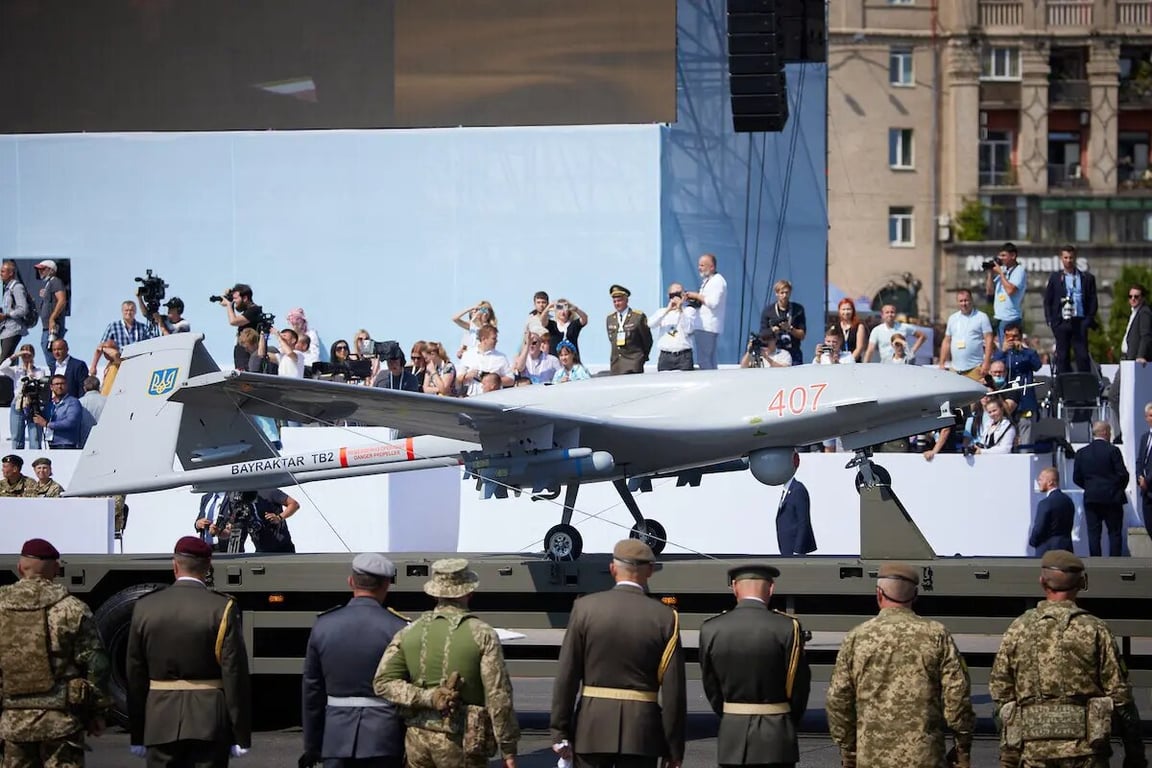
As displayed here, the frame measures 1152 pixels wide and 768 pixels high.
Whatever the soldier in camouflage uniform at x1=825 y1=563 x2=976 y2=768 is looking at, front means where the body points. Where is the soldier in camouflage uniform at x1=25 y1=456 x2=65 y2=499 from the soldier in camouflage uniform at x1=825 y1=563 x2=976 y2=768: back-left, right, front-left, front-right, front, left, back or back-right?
front-left

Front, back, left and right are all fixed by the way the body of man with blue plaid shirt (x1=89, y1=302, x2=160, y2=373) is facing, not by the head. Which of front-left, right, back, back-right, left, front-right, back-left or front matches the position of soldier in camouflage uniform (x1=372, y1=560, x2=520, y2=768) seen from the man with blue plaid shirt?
front

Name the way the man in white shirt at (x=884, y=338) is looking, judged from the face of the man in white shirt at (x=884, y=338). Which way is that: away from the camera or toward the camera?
toward the camera

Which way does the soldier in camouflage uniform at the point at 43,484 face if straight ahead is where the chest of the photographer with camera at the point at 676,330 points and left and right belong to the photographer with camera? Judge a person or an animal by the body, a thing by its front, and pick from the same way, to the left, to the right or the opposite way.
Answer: the same way

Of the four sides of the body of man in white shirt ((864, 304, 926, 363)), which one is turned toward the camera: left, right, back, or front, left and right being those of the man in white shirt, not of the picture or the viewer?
front

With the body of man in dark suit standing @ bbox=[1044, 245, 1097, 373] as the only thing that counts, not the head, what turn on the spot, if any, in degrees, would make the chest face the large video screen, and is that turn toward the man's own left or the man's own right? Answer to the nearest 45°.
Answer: approximately 90° to the man's own right

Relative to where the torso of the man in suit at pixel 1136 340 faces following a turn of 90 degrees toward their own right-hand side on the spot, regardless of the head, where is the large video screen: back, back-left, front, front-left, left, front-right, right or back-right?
front-left

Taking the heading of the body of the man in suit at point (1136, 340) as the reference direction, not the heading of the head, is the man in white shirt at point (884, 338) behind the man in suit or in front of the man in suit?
in front

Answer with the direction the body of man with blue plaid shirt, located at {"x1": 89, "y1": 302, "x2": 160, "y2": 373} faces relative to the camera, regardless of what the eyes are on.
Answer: toward the camera

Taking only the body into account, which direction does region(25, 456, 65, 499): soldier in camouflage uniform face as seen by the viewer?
toward the camera

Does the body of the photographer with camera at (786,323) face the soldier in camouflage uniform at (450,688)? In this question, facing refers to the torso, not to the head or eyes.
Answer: yes

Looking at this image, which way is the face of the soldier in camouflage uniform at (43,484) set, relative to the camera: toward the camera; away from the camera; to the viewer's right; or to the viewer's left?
toward the camera

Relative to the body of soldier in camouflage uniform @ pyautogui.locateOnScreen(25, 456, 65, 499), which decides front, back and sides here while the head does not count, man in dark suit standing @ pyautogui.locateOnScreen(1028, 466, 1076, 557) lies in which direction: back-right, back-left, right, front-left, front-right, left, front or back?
front-left

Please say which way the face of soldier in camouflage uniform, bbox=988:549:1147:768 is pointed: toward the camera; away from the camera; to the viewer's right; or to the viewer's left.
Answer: away from the camera
